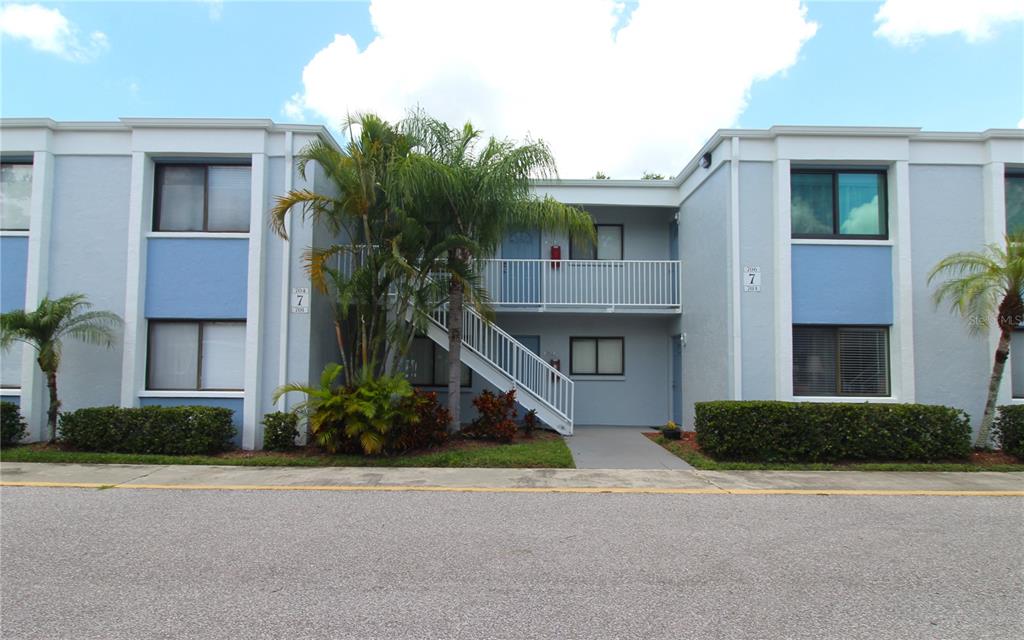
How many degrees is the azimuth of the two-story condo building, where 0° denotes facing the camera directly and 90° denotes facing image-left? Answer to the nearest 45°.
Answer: approximately 0°

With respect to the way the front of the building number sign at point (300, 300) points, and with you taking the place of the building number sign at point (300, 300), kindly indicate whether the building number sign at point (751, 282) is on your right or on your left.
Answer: on your left

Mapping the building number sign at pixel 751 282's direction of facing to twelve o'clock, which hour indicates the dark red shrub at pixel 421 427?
The dark red shrub is roughly at 2 o'clock from the building number sign.

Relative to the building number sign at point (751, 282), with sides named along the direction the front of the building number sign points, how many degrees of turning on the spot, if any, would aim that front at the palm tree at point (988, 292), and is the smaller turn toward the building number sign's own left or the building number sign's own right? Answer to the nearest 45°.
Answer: approximately 90° to the building number sign's own left

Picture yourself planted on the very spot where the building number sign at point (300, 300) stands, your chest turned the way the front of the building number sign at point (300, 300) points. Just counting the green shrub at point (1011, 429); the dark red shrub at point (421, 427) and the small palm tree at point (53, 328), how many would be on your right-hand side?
1

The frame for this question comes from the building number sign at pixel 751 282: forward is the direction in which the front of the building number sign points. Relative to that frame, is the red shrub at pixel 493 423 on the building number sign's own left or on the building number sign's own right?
on the building number sign's own right
